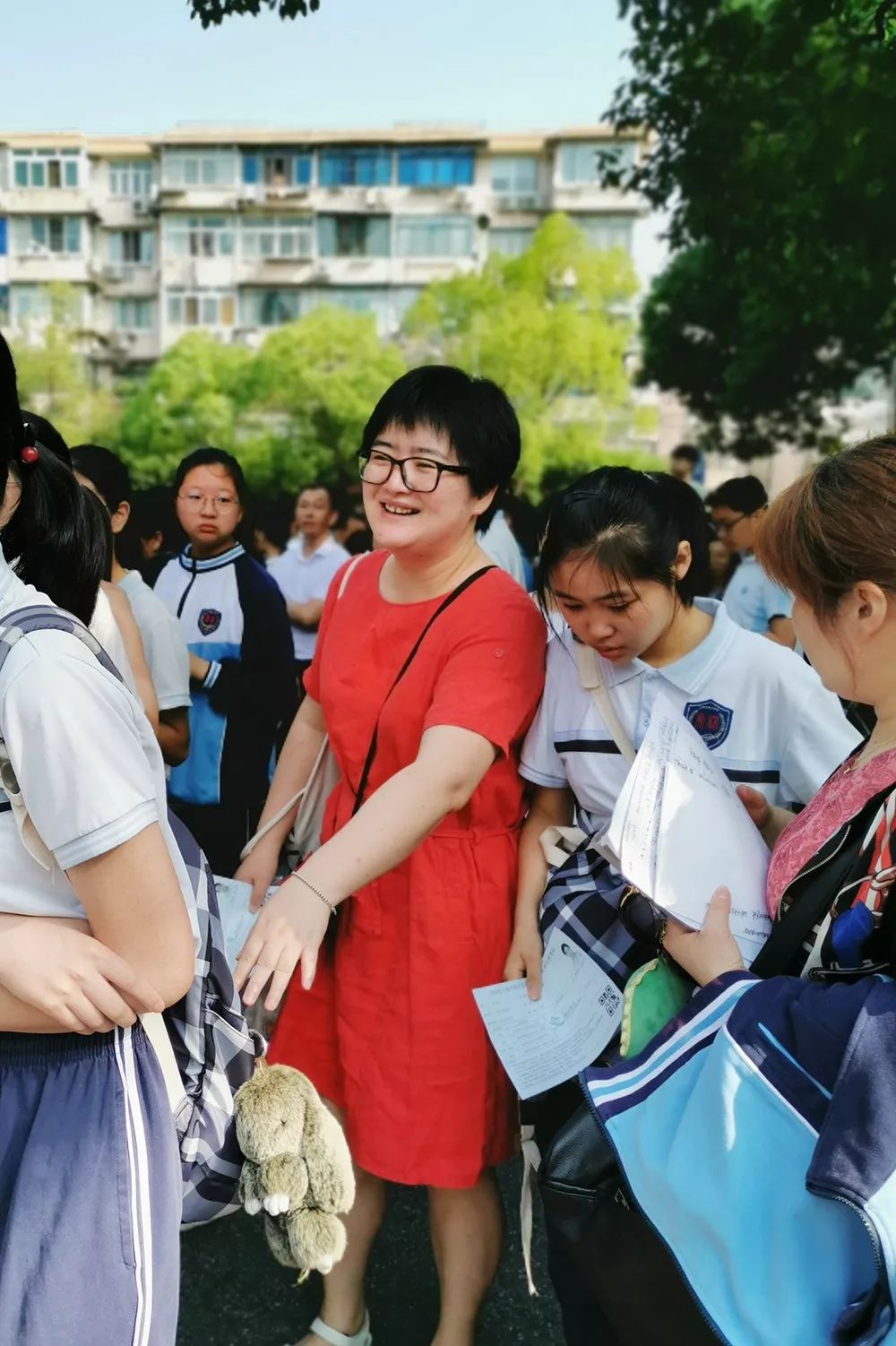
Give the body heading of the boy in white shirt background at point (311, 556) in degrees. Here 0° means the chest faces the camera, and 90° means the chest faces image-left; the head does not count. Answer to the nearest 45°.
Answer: approximately 0°

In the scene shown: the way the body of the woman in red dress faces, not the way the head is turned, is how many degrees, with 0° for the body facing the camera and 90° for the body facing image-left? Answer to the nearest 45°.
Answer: approximately 45°

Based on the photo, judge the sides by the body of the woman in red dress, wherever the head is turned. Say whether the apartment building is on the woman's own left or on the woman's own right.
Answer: on the woman's own right

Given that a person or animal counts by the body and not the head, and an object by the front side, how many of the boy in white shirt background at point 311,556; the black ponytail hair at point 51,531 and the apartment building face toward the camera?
2

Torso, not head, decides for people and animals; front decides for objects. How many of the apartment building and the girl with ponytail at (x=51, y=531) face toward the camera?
1

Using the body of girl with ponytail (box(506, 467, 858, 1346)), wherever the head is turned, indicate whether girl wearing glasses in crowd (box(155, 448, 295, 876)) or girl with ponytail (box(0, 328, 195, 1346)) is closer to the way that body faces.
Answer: the girl with ponytail
